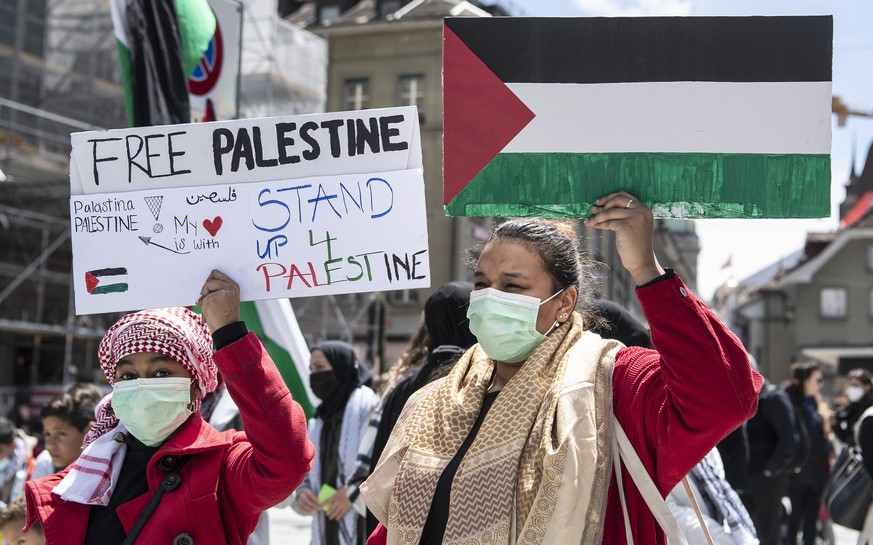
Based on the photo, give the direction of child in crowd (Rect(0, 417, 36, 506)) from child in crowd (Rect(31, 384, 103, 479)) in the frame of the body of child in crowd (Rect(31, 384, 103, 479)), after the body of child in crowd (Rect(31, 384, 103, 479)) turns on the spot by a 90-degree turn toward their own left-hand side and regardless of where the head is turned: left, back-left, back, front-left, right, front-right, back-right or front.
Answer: back-left

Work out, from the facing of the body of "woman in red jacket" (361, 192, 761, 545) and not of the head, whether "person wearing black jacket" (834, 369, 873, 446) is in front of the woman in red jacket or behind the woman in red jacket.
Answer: behind

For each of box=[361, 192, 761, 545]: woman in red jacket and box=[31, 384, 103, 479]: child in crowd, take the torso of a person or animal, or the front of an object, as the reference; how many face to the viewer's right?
0

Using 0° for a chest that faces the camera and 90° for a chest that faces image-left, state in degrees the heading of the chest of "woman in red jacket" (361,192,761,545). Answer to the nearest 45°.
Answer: approximately 45°

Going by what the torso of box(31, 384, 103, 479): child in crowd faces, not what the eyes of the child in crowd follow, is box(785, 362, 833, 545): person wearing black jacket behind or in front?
behind

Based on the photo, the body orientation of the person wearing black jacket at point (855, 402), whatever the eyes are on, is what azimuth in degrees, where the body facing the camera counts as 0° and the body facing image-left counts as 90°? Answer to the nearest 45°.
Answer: approximately 45°

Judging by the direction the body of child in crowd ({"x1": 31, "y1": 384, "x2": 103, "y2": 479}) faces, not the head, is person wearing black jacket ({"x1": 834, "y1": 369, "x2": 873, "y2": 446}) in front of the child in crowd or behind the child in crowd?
behind

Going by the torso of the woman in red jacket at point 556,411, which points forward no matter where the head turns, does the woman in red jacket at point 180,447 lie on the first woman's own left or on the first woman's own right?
on the first woman's own right

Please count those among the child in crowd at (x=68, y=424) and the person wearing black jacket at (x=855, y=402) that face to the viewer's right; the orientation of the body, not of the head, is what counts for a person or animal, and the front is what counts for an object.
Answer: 0

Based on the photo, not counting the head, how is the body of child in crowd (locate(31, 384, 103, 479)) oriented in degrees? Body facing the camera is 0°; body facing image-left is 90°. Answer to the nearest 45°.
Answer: approximately 45°

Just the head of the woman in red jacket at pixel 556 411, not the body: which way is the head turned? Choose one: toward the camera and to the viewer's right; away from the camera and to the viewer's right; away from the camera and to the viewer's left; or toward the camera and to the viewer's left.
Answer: toward the camera and to the viewer's left

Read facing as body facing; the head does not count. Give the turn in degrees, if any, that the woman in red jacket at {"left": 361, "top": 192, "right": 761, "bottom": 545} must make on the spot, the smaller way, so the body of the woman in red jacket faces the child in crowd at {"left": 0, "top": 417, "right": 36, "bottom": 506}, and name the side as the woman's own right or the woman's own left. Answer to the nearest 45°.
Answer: approximately 90° to the woman's own right

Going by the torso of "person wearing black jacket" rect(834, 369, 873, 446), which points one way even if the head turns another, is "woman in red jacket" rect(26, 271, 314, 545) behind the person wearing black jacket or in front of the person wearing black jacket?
in front
